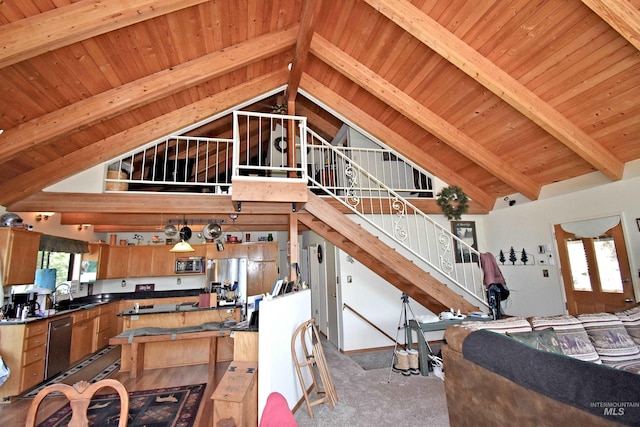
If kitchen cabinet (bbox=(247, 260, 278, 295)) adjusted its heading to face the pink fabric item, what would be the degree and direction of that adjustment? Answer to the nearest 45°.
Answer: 0° — it already faces it

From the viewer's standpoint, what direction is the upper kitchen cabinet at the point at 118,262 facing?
toward the camera

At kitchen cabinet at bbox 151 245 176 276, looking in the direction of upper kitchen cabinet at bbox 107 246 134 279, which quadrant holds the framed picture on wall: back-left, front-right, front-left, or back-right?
back-left

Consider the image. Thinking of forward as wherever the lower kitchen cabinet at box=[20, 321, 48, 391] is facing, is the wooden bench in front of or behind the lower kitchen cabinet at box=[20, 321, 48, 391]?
in front

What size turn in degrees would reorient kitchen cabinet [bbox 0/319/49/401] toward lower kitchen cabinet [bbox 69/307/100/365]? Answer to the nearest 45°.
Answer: approximately 90° to its left

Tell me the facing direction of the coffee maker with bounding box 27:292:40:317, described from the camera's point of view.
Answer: facing the viewer and to the right of the viewer

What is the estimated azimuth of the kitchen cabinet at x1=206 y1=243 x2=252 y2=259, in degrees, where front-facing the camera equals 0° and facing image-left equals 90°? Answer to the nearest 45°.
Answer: approximately 0°

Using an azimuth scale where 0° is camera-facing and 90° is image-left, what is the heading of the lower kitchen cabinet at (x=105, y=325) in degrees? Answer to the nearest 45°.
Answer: approximately 315°

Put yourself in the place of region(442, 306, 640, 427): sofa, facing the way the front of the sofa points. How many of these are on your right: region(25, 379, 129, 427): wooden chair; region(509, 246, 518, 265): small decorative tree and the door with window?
1

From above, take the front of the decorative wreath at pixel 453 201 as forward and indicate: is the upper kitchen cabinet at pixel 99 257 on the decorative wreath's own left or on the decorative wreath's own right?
on the decorative wreath's own right

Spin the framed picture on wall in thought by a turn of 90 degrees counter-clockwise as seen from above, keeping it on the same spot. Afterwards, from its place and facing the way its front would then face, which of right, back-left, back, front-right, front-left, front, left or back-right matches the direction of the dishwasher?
back-right

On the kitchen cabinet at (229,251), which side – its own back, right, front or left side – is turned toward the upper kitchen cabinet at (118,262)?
right

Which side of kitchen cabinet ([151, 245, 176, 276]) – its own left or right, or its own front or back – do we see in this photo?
front

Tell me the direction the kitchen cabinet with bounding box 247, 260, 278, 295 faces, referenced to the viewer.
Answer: facing the viewer
